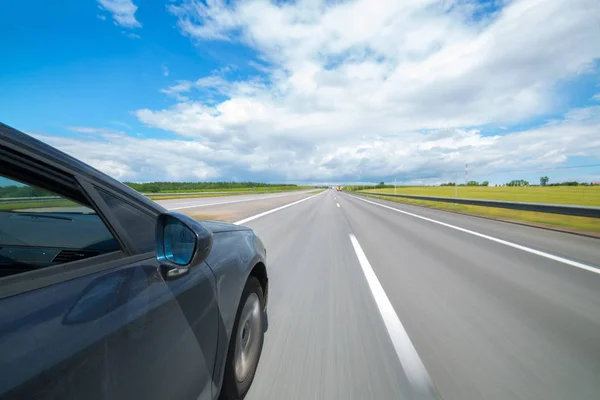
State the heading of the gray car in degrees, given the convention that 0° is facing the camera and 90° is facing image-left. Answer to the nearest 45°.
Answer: approximately 225°
